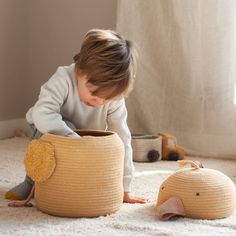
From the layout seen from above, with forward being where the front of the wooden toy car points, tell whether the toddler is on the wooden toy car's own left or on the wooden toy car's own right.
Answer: on the wooden toy car's own right

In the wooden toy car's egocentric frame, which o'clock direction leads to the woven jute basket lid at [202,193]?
The woven jute basket lid is roughly at 3 o'clock from the wooden toy car.

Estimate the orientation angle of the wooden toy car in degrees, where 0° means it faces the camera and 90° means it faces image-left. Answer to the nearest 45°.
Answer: approximately 270°
